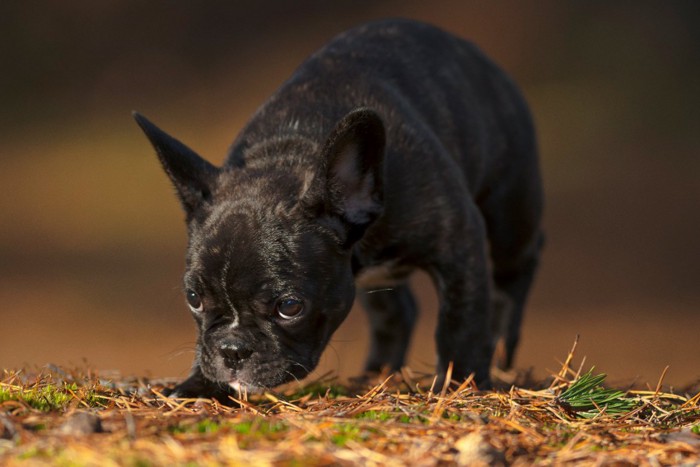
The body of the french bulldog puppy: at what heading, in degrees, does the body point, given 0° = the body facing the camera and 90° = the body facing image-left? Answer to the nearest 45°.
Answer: approximately 45°

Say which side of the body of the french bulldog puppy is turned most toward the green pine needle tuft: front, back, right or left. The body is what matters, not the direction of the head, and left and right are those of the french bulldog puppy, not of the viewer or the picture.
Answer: left
